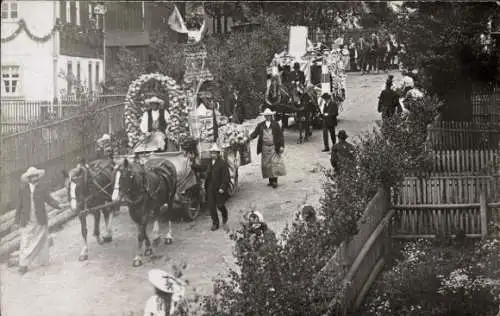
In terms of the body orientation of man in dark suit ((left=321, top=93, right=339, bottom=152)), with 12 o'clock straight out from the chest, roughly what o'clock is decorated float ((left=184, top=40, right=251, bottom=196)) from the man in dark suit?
The decorated float is roughly at 1 o'clock from the man in dark suit.

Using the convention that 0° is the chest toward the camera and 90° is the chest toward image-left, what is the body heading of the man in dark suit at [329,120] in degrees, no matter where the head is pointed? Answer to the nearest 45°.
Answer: approximately 45°

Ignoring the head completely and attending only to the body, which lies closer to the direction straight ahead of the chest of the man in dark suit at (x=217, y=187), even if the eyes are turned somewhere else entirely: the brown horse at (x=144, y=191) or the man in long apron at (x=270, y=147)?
the brown horse

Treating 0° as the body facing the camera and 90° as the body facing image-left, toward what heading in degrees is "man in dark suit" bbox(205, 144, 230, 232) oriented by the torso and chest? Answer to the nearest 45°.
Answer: approximately 45°

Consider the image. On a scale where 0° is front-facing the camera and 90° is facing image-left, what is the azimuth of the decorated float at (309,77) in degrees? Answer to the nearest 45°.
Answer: approximately 45°

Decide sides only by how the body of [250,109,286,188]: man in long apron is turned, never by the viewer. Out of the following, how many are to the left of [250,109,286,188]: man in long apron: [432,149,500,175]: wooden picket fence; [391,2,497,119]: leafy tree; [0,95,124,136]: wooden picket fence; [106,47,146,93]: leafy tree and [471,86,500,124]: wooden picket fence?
3

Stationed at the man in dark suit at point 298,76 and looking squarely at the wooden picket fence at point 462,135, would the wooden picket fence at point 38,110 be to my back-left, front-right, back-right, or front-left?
back-right

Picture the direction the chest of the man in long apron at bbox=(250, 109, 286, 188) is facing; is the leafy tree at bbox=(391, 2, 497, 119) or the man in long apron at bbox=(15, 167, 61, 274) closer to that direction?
the man in long apron at bbox=(15, 167, 61, 274)
